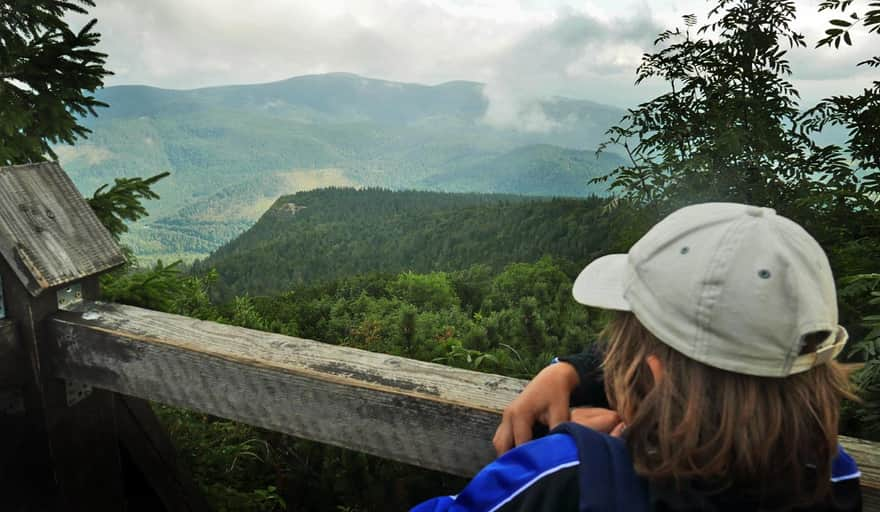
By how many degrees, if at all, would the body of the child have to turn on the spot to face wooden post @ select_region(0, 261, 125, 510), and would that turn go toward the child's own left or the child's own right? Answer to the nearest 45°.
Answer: approximately 45° to the child's own left

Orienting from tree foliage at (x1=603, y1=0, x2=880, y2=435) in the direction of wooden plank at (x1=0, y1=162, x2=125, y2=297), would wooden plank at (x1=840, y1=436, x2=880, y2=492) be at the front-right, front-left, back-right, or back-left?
front-left

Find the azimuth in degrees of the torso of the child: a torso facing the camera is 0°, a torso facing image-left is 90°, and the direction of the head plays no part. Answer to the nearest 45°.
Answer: approximately 135°

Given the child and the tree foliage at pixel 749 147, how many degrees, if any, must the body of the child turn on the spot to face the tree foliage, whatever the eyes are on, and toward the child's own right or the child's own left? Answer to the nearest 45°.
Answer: approximately 45° to the child's own right

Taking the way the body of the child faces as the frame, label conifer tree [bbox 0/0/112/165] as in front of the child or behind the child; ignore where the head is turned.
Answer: in front

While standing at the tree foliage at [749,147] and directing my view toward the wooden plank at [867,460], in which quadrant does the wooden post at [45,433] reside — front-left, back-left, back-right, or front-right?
front-right

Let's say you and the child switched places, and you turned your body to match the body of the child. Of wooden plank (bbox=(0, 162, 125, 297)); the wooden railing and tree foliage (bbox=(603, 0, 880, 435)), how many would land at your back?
0

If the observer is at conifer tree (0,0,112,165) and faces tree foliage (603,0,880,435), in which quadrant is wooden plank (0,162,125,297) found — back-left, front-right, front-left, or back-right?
front-right

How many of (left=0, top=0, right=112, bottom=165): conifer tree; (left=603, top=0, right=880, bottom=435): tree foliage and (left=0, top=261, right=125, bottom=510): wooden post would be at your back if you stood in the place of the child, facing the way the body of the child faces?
0

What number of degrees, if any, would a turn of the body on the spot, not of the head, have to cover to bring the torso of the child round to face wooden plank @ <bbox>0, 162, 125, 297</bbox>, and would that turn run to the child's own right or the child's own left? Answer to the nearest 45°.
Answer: approximately 45° to the child's own left

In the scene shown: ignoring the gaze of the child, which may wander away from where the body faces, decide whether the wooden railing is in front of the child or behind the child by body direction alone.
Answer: in front

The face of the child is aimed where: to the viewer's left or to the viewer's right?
to the viewer's left
